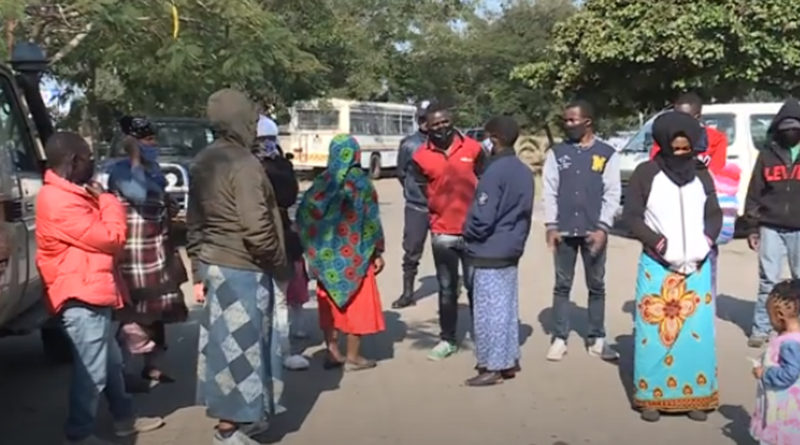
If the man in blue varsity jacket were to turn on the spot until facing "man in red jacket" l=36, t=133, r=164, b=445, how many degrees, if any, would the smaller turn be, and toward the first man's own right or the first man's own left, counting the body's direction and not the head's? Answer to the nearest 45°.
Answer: approximately 45° to the first man's own right

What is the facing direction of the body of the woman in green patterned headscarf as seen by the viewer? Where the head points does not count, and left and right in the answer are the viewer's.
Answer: facing away from the viewer and to the right of the viewer

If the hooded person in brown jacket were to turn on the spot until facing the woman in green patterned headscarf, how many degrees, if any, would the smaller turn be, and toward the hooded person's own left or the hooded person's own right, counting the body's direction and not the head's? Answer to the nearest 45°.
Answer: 0° — they already face them

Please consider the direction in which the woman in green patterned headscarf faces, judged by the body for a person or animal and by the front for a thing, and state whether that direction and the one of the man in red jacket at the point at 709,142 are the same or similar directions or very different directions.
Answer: very different directions

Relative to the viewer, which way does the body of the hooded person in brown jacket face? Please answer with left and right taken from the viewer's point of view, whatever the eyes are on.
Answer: facing away from the viewer and to the right of the viewer

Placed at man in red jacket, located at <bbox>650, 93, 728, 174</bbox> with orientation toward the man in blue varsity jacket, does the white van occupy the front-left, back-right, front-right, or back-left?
back-right

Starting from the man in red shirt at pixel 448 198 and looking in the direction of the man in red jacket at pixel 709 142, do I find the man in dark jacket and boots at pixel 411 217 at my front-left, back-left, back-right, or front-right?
back-left

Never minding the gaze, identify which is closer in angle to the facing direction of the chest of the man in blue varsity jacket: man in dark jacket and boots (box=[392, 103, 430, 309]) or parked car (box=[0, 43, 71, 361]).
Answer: the parked car
